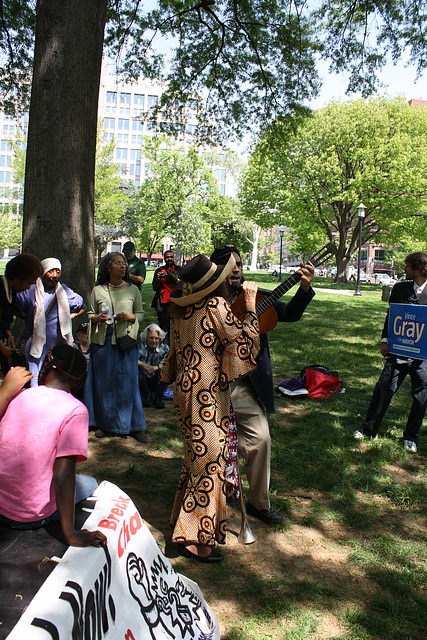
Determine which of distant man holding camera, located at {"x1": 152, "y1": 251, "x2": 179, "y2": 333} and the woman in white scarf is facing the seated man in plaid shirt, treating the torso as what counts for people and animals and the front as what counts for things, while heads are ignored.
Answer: the distant man holding camera

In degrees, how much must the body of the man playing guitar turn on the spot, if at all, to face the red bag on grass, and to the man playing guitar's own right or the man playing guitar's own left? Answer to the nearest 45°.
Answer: approximately 135° to the man playing guitar's own left

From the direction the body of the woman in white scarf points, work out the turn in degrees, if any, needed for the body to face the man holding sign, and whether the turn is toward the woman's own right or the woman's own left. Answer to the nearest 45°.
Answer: approximately 90° to the woman's own left

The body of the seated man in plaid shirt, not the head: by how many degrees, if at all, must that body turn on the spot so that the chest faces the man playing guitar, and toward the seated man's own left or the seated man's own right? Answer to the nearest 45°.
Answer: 0° — they already face them

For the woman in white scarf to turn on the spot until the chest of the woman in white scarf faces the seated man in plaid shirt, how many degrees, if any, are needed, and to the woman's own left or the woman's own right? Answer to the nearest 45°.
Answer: approximately 135° to the woman's own left

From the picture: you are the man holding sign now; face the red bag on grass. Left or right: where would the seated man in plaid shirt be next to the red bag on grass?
left

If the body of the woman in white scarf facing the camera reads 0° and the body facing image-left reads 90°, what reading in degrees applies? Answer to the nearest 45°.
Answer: approximately 0°

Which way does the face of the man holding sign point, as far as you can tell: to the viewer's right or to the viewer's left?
to the viewer's left

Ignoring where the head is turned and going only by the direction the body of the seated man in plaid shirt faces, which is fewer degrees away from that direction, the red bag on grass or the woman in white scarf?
the woman in white scarf

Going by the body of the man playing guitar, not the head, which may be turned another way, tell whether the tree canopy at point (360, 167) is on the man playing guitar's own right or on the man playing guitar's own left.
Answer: on the man playing guitar's own left
